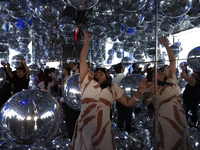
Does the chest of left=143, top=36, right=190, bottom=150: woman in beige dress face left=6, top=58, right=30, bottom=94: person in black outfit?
no

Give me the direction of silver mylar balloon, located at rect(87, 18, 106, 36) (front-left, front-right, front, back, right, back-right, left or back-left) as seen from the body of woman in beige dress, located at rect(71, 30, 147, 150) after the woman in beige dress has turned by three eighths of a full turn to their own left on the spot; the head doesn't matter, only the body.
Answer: front-left

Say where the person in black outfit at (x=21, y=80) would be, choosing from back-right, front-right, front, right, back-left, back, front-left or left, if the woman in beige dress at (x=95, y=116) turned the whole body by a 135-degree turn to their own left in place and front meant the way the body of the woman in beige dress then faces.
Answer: left

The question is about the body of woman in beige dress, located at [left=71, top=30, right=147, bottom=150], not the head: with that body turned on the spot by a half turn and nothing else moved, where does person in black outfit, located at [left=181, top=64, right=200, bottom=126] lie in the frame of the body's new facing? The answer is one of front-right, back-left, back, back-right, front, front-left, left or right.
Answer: right

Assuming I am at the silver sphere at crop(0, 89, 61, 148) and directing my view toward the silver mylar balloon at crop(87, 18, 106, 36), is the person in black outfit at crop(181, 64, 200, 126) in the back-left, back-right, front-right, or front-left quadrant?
front-right

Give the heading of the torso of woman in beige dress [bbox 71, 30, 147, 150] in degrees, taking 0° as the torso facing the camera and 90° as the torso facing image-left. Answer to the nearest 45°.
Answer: approximately 0°

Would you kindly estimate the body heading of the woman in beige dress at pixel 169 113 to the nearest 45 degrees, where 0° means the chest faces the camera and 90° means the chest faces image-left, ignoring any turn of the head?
approximately 45°

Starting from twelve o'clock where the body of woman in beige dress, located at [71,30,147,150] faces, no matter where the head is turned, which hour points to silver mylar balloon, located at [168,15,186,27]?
The silver mylar balloon is roughly at 8 o'clock from the woman in beige dress.
